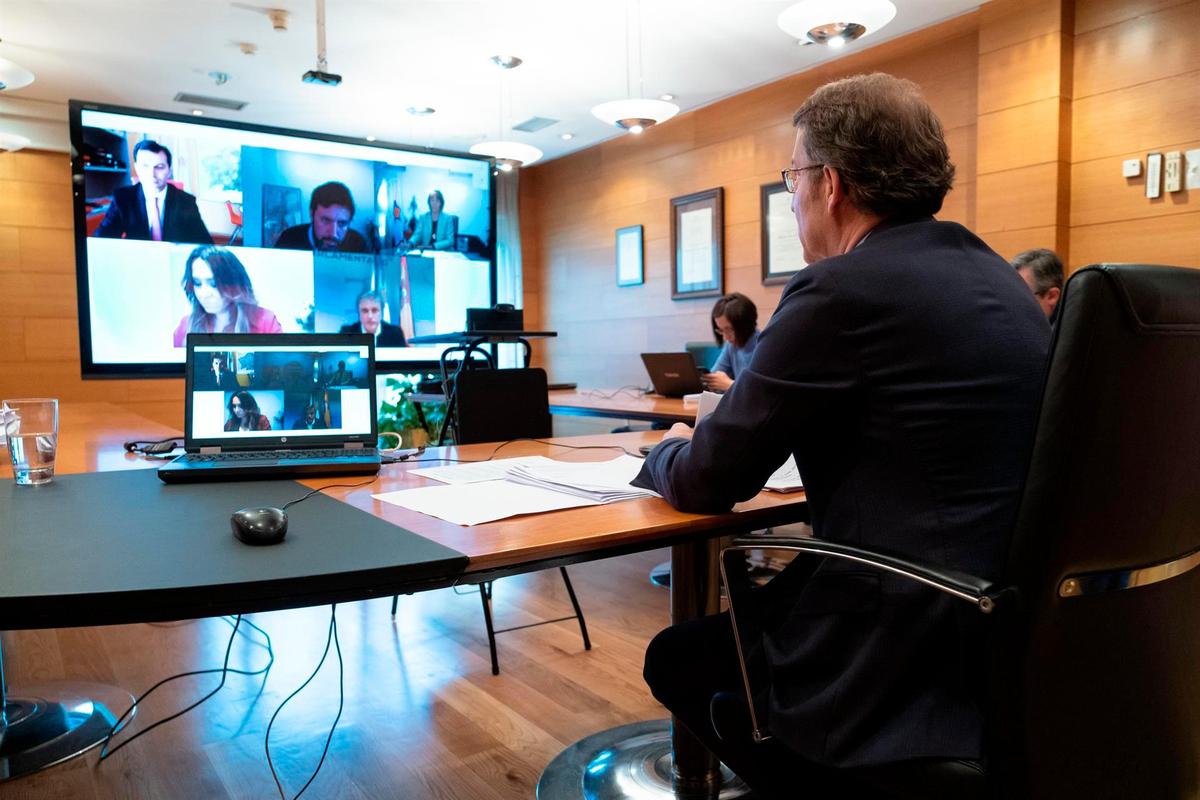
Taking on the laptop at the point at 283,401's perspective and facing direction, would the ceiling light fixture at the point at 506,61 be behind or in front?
behind

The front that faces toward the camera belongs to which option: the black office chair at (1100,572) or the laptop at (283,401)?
the laptop

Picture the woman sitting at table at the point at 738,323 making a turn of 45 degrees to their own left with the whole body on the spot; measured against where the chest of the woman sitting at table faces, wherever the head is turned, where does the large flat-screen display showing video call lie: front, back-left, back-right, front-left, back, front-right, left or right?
right

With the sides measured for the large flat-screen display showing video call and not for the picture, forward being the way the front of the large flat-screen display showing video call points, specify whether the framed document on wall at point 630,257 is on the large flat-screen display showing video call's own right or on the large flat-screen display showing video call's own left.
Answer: on the large flat-screen display showing video call's own left

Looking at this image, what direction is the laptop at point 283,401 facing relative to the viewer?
toward the camera

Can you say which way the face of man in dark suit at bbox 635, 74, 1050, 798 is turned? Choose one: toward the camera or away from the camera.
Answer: away from the camera

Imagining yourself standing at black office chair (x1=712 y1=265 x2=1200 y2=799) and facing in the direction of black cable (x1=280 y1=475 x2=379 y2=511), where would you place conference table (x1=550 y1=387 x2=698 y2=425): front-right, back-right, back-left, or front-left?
front-right

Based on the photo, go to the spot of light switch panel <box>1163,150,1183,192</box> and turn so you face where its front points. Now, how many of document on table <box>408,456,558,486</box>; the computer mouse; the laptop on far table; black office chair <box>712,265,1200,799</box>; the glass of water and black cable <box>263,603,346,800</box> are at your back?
0

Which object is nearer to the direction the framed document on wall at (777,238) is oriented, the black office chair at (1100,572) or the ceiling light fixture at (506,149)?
the ceiling light fixture

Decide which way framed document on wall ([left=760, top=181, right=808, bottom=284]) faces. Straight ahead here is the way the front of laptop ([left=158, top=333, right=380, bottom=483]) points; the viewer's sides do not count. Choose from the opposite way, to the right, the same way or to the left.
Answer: to the right

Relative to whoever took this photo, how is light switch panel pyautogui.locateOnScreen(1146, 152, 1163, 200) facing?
facing the viewer and to the left of the viewer

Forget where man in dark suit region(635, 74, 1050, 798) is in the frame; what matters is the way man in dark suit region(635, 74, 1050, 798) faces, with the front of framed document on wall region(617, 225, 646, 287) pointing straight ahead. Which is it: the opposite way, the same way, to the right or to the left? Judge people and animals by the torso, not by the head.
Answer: to the right

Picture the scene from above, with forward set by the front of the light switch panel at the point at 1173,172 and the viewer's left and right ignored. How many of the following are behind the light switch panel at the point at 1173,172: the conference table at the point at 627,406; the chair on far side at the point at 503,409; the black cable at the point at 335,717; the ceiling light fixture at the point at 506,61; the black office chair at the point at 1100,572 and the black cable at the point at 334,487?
0

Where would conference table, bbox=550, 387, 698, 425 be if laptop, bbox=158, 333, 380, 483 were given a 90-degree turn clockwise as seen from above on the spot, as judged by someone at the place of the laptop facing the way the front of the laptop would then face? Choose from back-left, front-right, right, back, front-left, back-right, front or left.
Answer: back-right

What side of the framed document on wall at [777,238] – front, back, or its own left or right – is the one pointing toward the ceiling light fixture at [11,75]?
front

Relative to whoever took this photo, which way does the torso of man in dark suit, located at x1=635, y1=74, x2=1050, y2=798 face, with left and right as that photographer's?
facing away from the viewer and to the left of the viewer

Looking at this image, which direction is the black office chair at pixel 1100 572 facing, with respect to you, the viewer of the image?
facing away from the viewer and to the left of the viewer

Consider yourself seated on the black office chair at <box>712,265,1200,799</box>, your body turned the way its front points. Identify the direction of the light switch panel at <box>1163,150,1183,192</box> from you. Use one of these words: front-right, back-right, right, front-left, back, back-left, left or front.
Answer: front-right

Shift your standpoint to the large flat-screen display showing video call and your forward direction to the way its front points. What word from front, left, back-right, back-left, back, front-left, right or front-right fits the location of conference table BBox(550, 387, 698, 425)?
left

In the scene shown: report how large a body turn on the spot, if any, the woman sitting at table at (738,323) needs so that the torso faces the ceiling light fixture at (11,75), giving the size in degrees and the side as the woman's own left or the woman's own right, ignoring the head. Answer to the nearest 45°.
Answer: approximately 45° to the woman's own right

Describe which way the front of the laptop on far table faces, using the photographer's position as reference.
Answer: facing away from the viewer and to the right of the viewer

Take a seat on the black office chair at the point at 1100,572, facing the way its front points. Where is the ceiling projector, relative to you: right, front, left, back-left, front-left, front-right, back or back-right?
front
